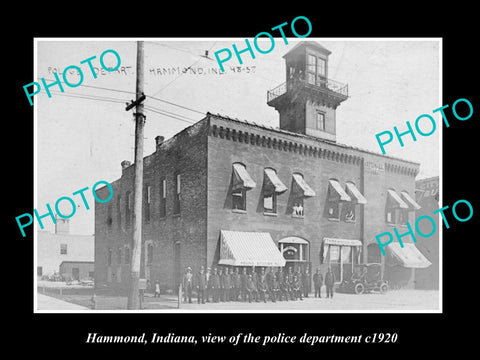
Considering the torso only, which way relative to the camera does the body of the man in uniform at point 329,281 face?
toward the camera

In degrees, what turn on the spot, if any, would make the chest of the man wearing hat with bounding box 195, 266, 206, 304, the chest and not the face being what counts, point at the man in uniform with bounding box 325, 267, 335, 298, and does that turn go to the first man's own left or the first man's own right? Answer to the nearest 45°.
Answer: approximately 135° to the first man's own left

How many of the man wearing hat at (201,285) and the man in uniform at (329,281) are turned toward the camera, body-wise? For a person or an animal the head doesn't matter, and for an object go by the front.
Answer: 2

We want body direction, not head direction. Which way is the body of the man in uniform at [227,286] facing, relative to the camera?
toward the camera

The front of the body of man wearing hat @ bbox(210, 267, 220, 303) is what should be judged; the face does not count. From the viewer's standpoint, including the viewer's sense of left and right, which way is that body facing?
facing the viewer
